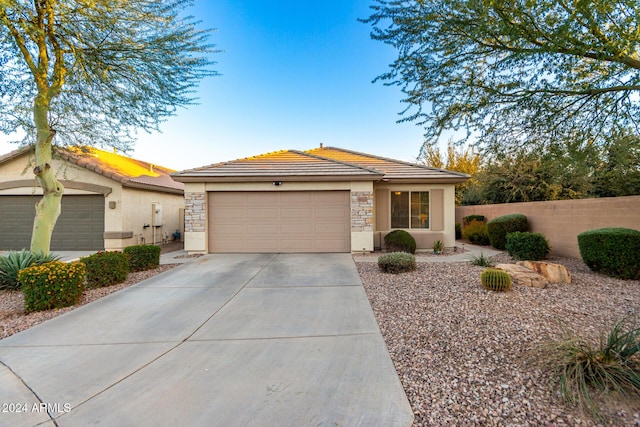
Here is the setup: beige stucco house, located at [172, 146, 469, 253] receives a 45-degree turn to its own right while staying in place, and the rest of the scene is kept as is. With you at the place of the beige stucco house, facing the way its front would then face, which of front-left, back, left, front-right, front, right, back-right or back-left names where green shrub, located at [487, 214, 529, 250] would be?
back-left

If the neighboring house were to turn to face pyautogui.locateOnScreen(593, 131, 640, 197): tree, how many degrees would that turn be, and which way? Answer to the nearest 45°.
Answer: approximately 45° to its left

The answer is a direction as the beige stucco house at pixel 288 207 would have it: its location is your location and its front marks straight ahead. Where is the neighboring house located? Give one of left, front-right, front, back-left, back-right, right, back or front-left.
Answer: right

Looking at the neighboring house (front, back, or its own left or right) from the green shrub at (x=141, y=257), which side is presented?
front

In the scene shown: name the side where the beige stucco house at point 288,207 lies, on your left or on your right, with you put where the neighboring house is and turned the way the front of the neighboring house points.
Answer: on your left

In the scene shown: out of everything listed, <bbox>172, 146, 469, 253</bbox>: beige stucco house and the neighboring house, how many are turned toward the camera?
2

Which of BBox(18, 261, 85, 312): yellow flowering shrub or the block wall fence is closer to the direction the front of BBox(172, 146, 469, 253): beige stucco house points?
the yellow flowering shrub

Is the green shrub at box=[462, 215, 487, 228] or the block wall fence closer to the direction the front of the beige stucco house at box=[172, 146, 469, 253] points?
the block wall fence

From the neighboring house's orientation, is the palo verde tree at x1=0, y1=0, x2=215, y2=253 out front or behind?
out front

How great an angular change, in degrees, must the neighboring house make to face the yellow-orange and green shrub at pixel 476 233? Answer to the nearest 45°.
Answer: approximately 45° to its left

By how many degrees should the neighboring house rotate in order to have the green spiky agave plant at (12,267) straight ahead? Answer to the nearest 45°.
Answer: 0° — it already faces it

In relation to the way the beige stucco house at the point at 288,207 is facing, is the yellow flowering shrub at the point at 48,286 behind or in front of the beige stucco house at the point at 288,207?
in front

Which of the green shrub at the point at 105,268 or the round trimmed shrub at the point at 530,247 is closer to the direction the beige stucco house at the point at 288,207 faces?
the green shrub

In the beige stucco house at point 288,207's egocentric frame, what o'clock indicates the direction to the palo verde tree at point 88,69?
The palo verde tree is roughly at 2 o'clock from the beige stucco house.

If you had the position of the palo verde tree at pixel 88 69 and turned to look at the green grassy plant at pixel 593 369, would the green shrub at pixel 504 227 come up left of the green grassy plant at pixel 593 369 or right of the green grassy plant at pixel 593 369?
left
